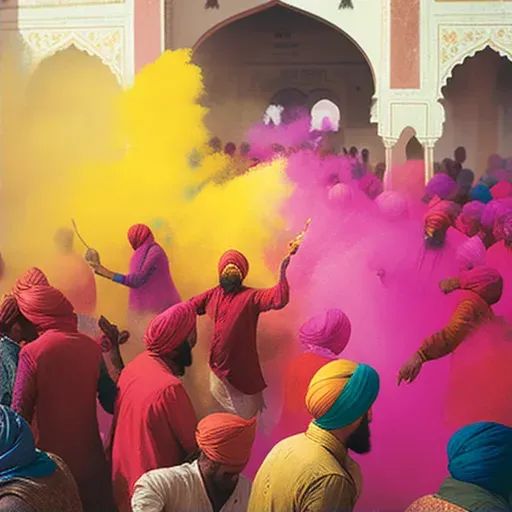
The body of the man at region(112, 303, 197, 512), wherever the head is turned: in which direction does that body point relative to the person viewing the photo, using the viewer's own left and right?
facing away from the viewer and to the right of the viewer

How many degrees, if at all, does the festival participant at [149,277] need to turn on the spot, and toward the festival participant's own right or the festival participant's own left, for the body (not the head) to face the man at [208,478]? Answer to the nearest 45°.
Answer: approximately 90° to the festival participant's own left

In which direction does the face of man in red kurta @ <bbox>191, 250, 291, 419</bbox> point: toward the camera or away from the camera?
toward the camera

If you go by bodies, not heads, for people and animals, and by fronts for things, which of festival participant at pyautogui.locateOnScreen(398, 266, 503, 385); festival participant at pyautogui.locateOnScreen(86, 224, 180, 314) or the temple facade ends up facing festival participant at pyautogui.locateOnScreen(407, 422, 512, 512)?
the temple facade

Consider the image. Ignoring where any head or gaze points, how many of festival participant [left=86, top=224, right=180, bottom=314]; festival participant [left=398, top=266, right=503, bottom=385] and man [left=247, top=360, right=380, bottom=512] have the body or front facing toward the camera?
0

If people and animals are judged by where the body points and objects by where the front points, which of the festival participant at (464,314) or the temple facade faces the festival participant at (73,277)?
the festival participant at (464,314)

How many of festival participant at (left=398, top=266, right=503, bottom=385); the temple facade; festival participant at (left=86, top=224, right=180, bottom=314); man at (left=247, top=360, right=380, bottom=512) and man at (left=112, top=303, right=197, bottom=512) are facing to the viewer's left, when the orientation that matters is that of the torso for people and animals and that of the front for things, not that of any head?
2

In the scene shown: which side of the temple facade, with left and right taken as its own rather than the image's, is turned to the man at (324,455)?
front

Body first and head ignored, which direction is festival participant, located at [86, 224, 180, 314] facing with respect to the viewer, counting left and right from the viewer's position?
facing to the left of the viewer

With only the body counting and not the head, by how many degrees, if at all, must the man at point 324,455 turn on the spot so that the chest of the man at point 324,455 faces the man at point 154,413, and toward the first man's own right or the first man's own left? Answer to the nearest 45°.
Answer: approximately 90° to the first man's own left

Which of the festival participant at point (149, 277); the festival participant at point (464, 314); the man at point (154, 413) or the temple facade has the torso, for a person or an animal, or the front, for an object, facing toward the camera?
the temple facade

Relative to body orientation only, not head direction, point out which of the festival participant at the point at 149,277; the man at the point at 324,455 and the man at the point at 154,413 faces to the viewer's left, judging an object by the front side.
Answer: the festival participant

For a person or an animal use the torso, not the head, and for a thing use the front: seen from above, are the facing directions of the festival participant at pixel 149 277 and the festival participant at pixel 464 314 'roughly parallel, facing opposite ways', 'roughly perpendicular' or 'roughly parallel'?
roughly parallel

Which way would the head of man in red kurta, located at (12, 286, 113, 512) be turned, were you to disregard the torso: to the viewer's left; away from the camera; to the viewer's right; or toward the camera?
away from the camera

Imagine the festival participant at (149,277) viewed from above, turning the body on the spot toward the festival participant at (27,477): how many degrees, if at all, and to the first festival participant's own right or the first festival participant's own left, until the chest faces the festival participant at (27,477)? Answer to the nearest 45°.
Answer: approximately 90° to the first festival participant's own left

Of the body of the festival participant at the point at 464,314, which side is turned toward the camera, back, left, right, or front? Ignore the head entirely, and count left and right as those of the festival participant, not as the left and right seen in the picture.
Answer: left

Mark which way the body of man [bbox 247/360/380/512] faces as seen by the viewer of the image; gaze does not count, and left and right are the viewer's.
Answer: facing away from the viewer and to the right of the viewer

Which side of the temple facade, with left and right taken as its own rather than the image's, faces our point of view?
front
